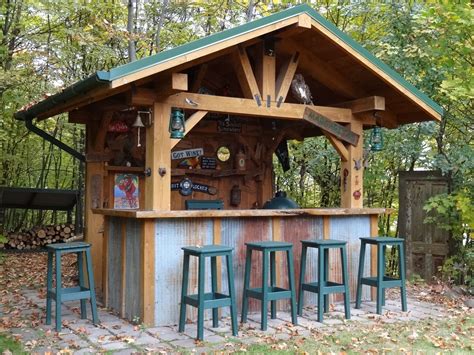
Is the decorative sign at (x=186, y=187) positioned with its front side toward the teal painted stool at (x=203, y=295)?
yes

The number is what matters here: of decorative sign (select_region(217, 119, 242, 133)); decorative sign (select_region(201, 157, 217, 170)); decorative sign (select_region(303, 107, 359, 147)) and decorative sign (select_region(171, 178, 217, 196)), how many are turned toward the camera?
4

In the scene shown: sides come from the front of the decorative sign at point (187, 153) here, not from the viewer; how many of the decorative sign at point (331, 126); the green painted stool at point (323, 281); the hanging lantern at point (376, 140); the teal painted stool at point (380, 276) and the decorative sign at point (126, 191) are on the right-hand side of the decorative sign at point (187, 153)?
1

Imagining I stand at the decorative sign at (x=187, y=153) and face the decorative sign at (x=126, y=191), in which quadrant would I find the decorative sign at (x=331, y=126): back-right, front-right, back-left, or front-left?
back-left

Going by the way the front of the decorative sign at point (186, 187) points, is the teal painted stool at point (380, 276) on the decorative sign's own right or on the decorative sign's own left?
on the decorative sign's own left

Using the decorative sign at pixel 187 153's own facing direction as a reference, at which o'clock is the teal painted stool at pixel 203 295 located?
The teal painted stool is roughly at 12 o'clock from the decorative sign.

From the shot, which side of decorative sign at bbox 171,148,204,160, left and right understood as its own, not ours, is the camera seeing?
front

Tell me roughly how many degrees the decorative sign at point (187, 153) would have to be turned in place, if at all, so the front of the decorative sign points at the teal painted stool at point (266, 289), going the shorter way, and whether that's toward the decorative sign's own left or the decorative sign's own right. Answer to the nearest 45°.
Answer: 0° — it already faces it

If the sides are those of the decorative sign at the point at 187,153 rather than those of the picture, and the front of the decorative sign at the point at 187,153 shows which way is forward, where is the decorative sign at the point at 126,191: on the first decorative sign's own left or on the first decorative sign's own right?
on the first decorative sign's own right

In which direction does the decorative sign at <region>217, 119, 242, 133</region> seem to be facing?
toward the camera

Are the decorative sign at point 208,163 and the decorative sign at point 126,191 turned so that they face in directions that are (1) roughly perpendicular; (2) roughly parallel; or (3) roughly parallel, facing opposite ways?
roughly parallel
